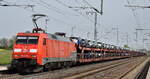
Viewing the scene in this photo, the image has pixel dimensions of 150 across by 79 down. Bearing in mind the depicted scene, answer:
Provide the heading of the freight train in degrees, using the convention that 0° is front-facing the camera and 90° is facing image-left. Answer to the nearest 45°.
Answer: approximately 45°
